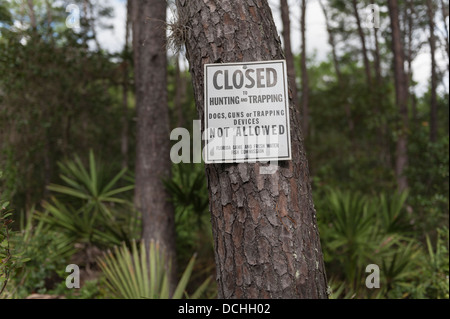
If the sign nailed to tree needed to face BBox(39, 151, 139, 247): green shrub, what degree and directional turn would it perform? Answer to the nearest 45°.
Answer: approximately 135° to its right

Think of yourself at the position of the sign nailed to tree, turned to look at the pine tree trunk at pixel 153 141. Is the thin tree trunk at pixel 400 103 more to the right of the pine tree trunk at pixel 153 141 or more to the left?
right

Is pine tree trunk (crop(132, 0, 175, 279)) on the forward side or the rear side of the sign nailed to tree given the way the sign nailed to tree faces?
on the rear side

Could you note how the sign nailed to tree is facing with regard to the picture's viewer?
facing the viewer

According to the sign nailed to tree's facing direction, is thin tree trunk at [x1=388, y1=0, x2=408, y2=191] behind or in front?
behind
